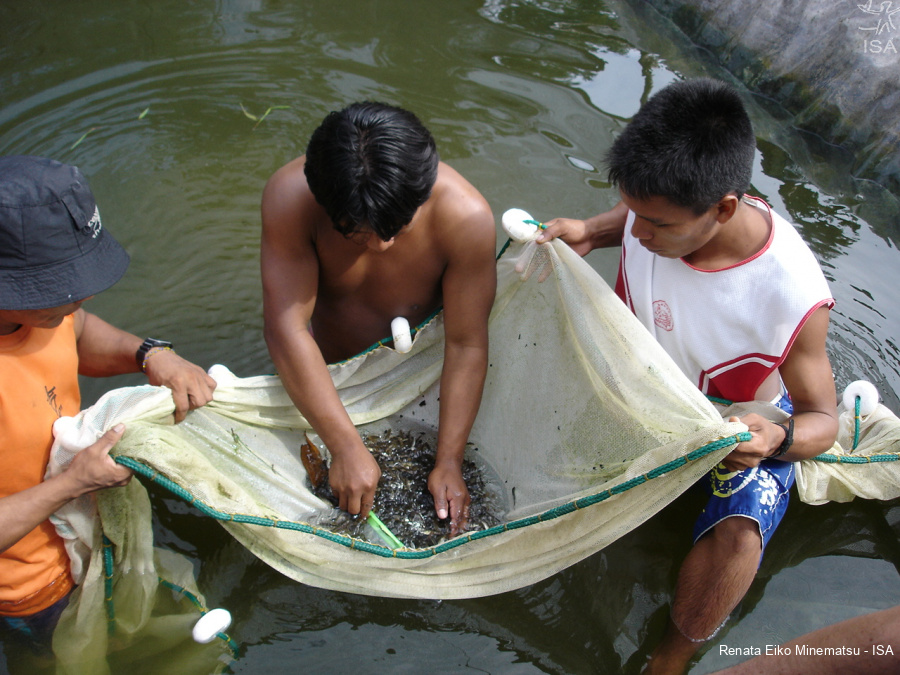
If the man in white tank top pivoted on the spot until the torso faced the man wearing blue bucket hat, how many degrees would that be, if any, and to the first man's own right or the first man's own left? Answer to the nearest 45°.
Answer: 0° — they already face them

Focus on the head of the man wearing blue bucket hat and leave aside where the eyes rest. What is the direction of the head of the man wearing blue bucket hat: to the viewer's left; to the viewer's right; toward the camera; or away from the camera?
to the viewer's right

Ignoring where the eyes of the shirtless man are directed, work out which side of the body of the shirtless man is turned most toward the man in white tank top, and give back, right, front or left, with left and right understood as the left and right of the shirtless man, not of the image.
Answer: left

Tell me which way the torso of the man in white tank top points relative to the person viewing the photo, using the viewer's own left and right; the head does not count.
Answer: facing the viewer and to the left of the viewer

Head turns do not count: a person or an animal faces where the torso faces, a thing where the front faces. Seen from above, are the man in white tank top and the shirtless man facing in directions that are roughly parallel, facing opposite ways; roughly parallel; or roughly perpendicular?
roughly perpendicular

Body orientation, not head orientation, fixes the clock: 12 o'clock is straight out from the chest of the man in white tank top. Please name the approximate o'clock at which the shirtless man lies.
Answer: The shirtless man is roughly at 1 o'clock from the man in white tank top.

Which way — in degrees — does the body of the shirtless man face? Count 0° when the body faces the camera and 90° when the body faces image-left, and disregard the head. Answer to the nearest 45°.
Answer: approximately 0°

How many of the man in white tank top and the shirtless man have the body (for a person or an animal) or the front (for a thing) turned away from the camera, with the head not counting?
0

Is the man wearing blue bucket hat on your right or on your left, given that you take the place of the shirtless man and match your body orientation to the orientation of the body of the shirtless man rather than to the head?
on your right
